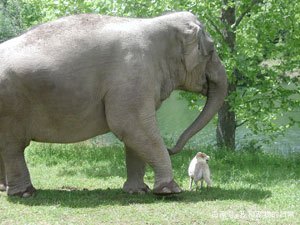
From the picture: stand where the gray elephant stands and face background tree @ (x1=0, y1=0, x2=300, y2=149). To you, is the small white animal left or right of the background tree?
right

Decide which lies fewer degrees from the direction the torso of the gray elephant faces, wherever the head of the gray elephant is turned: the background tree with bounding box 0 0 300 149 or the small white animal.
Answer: the small white animal

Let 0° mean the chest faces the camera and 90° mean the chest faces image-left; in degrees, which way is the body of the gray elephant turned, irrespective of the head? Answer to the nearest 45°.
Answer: approximately 270°

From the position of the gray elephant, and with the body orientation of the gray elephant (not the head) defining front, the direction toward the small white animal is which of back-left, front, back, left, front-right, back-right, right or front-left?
front

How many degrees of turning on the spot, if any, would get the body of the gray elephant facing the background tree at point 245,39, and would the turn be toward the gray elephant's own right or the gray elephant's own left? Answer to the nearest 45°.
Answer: approximately 45° to the gray elephant's own left
